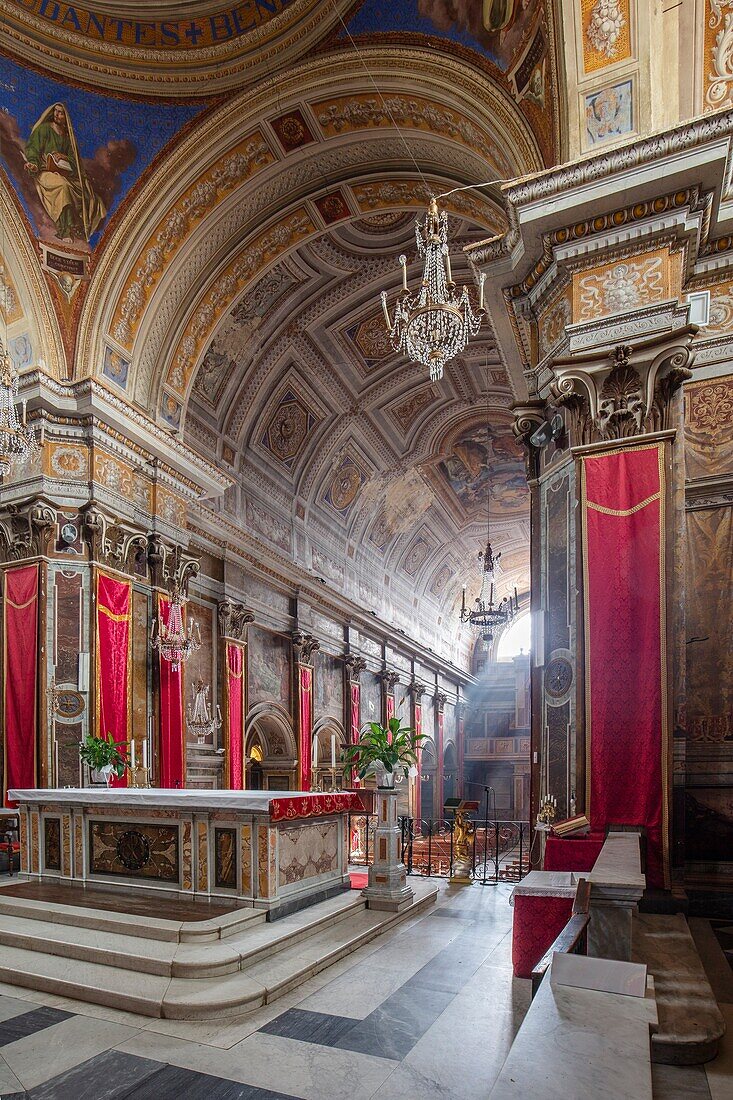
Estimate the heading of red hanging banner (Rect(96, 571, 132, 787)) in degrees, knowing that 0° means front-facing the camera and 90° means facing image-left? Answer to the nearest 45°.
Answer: approximately 315°

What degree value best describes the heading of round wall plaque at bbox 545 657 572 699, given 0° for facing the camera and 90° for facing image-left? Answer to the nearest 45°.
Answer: approximately 45°

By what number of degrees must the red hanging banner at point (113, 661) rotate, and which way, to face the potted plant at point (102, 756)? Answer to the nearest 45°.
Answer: approximately 45° to its right

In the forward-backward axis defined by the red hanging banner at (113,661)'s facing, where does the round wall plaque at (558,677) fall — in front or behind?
in front

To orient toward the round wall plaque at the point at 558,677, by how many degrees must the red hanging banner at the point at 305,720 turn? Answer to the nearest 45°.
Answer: approximately 45° to its right

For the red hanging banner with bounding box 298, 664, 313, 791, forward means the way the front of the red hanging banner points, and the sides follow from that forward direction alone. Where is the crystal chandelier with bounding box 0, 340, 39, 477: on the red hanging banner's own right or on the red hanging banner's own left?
on the red hanging banner's own right

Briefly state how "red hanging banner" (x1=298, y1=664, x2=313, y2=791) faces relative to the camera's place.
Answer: facing the viewer and to the right of the viewer

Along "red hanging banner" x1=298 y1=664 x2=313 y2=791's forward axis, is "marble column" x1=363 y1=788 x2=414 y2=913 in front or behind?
in front

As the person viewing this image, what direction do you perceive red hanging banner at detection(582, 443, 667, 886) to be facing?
facing the viewer
